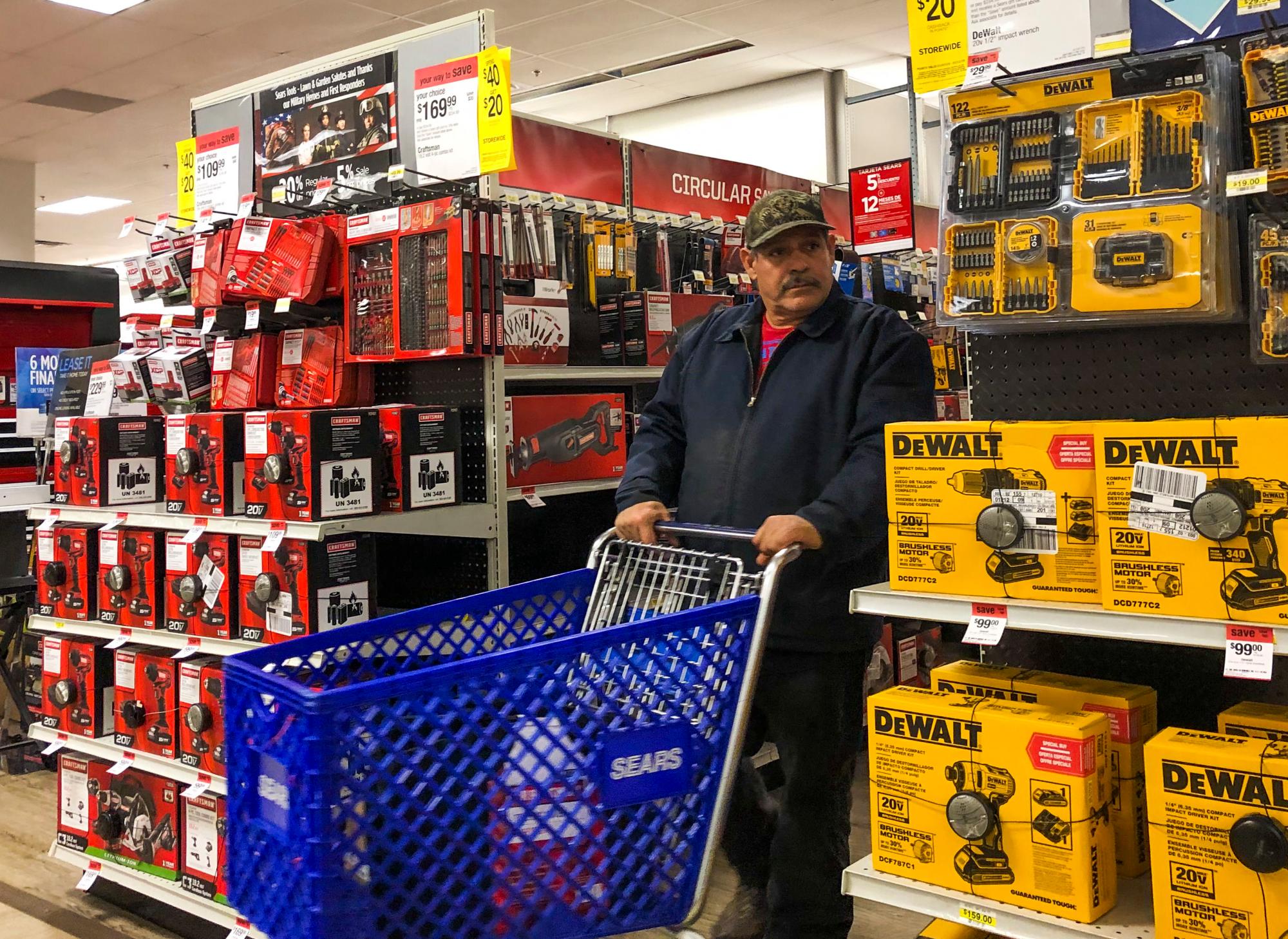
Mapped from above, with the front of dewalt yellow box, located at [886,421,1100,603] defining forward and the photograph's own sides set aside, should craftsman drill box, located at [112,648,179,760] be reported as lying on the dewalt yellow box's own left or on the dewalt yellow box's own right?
on the dewalt yellow box's own right

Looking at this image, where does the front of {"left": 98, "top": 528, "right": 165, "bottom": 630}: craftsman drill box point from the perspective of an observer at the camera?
facing the viewer and to the left of the viewer

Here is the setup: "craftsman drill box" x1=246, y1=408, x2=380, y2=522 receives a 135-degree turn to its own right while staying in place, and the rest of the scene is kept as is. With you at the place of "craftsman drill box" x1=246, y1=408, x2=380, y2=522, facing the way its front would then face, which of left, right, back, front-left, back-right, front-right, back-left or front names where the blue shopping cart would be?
back

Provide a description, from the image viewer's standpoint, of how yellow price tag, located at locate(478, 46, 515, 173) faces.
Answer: facing the viewer

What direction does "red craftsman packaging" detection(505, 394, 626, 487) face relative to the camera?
toward the camera

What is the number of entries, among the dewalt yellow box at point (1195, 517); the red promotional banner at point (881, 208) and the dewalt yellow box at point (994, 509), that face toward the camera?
3

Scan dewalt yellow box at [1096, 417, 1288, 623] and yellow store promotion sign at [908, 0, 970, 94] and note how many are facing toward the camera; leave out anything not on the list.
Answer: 2

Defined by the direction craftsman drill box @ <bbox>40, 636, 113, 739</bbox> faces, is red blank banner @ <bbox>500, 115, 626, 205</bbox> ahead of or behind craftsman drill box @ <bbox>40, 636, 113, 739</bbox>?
behind

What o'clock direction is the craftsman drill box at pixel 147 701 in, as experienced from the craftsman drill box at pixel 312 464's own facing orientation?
the craftsman drill box at pixel 147 701 is roughly at 3 o'clock from the craftsman drill box at pixel 312 464.

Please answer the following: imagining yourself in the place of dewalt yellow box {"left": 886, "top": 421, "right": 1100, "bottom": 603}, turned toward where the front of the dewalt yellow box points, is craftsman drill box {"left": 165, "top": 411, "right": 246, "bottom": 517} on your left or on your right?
on your right

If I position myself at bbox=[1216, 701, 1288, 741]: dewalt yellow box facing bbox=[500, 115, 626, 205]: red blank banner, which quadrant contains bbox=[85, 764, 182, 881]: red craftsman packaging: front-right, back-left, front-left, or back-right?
front-left

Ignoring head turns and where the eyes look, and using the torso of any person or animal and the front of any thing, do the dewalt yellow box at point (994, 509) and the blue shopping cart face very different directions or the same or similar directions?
same or similar directions

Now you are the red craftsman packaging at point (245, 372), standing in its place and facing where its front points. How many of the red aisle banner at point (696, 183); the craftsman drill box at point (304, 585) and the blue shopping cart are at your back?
1

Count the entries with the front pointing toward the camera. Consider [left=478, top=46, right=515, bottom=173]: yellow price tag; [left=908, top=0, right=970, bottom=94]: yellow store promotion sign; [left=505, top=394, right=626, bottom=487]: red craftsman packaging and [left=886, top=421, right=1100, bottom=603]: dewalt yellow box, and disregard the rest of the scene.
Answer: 4
